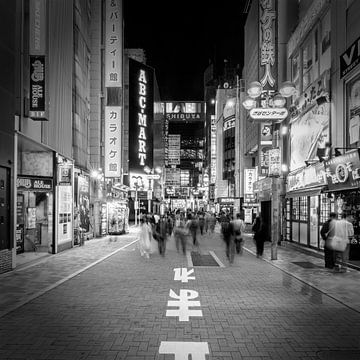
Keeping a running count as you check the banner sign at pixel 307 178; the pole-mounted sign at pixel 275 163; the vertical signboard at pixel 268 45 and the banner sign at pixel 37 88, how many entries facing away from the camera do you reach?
0

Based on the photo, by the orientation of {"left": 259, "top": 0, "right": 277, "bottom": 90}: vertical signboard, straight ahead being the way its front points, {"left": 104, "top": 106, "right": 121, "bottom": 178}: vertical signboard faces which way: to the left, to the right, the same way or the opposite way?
the same way

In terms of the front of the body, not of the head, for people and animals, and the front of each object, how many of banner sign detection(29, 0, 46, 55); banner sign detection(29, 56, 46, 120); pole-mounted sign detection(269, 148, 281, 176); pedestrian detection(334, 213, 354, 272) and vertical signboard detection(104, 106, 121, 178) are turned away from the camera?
1

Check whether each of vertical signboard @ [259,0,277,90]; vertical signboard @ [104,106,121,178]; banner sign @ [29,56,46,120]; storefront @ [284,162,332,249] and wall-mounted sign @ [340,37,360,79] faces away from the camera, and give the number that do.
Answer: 0

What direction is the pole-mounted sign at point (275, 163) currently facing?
toward the camera

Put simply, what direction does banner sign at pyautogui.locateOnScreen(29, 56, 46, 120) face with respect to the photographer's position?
facing the viewer

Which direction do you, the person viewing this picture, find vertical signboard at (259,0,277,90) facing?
facing the viewer

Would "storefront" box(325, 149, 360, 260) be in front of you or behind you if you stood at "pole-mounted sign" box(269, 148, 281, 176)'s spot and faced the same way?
in front

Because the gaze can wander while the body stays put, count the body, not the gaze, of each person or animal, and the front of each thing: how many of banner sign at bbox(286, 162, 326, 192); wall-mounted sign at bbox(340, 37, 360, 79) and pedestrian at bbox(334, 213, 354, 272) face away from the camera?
1

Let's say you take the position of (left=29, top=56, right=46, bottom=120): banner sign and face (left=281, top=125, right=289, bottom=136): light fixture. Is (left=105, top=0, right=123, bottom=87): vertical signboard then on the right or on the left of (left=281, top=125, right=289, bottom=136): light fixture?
left

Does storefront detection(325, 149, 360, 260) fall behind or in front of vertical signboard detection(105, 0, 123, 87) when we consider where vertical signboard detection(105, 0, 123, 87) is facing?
in front

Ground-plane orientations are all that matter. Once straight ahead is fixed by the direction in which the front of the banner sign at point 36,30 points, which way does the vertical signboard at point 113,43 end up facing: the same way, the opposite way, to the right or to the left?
the same way

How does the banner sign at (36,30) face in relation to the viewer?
toward the camera

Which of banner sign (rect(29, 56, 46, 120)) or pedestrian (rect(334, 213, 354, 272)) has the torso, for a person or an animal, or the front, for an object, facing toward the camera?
the banner sign

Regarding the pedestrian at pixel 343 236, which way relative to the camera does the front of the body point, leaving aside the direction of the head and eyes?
away from the camera

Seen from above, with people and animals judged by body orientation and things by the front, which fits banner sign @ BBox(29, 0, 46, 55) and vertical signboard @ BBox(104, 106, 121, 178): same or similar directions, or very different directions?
same or similar directions
